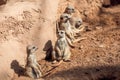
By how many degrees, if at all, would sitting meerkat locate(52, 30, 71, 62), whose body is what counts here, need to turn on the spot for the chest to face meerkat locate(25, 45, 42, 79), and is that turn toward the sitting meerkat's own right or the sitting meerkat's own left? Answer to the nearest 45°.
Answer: approximately 45° to the sitting meerkat's own right

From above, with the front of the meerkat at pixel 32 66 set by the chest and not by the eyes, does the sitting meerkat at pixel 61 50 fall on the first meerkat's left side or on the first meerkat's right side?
on the first meerkat's left side

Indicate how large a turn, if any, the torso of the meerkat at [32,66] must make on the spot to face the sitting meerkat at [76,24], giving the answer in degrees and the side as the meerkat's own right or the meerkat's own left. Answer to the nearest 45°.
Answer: approximately 90° to the meerkat's own left

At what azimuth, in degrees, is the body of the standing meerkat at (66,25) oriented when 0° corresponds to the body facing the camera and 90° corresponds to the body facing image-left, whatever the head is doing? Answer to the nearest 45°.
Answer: approximately 315°

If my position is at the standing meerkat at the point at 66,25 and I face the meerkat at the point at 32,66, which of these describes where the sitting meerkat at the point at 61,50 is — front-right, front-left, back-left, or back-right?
front-left

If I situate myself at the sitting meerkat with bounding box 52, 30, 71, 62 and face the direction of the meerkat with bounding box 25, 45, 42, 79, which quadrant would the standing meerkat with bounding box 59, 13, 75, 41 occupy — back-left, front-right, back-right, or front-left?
back-right

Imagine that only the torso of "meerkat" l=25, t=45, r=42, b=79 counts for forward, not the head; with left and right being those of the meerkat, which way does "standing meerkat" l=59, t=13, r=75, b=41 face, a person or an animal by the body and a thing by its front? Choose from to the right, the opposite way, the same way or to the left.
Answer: the same way

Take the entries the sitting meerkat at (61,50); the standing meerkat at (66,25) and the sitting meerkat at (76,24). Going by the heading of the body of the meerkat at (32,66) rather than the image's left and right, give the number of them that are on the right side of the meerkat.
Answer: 0

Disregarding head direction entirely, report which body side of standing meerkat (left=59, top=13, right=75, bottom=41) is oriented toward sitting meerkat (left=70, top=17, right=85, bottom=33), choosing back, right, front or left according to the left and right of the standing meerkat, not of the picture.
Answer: left

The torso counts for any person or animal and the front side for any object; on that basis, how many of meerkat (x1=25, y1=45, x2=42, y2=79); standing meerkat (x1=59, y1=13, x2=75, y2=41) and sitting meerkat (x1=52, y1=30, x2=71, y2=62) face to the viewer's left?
0

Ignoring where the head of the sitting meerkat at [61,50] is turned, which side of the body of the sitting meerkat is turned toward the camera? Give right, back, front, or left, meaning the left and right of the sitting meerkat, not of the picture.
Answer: front
